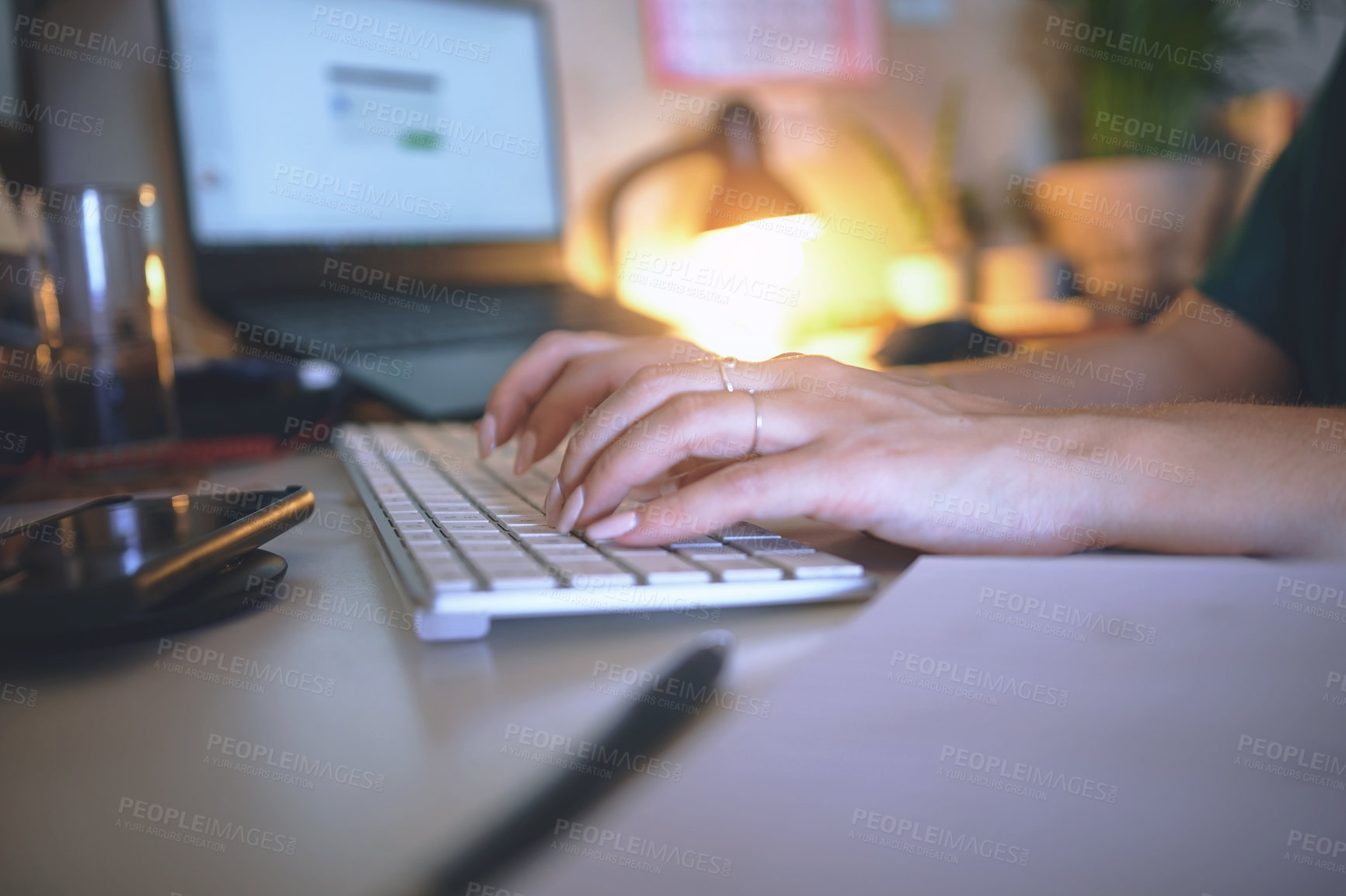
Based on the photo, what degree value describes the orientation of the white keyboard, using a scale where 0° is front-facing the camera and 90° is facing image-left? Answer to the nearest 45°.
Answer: approximately 270°

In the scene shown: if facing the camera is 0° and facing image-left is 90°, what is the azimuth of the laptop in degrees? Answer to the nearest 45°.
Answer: approximately 315°

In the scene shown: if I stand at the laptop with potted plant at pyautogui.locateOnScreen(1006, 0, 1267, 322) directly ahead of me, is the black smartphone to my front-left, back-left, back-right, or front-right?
back-right

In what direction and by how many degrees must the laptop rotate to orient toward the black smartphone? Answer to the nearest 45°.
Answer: approximately 45° to its right

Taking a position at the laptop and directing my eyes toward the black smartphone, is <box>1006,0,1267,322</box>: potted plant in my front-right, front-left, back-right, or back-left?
back-left
